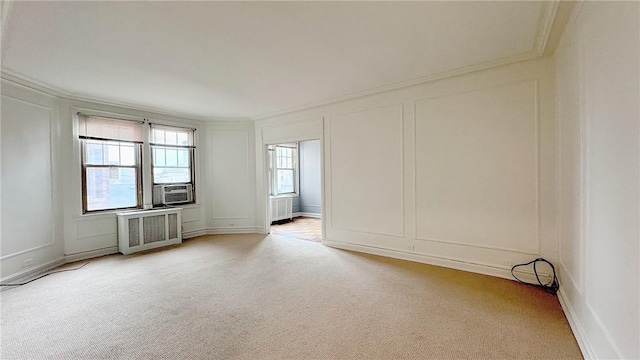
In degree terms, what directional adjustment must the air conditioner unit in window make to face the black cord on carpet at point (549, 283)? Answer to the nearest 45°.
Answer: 0° — it already faces it

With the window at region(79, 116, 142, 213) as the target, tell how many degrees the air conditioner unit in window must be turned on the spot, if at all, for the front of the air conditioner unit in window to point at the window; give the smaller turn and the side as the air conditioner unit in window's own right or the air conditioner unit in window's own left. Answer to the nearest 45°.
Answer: approximately 135° to the air conditioner unit in window's own right

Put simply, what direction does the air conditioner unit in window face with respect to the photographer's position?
facing the viewer and to the right of the viewer
